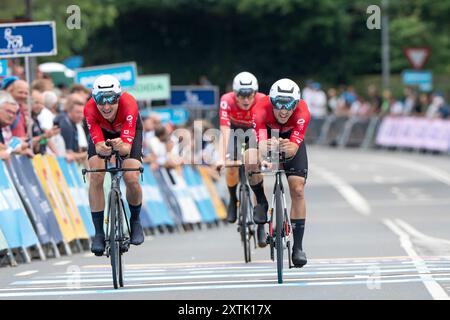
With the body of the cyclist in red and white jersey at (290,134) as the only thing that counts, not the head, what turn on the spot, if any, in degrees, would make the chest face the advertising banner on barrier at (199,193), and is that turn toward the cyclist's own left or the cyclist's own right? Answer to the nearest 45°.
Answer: approximately 180°

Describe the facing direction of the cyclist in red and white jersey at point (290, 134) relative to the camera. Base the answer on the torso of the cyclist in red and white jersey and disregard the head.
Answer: toward the camera

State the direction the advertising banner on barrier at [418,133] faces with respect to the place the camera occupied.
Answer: facing the viewer

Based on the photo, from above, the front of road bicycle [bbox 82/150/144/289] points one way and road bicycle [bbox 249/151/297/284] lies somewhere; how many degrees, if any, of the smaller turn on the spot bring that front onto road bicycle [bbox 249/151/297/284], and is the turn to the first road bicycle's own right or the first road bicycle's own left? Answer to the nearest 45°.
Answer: approximately 90° to the first road bicycle's own left

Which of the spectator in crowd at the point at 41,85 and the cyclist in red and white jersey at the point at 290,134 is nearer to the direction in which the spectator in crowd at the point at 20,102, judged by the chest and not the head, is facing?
the cyclist in red and white jersey

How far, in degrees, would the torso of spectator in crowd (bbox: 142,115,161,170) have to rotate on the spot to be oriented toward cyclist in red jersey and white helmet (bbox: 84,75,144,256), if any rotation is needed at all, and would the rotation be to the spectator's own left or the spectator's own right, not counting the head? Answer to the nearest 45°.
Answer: approximately 45° to the spectator's own right

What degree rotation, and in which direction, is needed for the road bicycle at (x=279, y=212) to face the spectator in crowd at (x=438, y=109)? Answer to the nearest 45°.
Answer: approximately 180°

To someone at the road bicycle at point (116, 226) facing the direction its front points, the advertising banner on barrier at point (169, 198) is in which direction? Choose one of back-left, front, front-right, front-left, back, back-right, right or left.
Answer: back

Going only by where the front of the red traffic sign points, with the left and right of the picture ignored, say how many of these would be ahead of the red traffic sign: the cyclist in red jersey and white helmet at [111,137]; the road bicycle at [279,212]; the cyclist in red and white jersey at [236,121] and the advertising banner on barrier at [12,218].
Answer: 4
